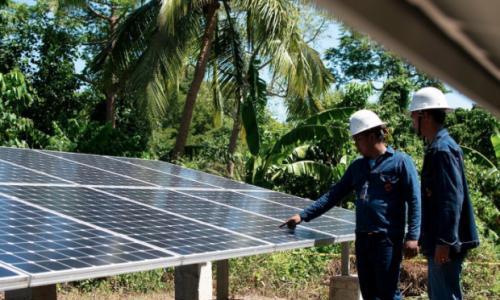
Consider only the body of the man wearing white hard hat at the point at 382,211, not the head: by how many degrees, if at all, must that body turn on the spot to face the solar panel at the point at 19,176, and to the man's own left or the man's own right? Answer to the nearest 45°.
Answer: approximately 45° to the man's own right

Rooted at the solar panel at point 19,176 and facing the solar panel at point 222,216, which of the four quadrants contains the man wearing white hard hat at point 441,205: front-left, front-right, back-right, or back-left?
front-right

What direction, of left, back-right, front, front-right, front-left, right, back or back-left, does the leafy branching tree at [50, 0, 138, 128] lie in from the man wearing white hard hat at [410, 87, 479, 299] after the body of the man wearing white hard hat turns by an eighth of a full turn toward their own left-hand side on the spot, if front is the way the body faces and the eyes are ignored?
right

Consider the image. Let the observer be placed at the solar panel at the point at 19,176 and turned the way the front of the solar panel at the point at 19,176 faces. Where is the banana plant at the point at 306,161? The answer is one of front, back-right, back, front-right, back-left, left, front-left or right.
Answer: left

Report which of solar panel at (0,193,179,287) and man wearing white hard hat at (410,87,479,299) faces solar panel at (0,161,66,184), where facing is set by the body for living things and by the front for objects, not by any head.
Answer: the man wearing white hard hat

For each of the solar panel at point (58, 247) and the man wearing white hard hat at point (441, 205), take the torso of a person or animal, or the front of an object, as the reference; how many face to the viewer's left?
1

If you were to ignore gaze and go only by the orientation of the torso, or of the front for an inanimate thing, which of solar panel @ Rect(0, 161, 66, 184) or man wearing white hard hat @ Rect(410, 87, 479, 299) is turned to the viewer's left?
the man wearing white hard hat

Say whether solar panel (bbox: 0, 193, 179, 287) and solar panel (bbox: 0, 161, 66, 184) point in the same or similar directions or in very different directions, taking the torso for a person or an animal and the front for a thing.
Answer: same or similar directions

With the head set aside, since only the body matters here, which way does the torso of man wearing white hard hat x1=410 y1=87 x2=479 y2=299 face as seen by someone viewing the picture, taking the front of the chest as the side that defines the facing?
to the viewer's left

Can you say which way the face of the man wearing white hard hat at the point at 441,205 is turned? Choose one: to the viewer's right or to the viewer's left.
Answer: to the viewer's left

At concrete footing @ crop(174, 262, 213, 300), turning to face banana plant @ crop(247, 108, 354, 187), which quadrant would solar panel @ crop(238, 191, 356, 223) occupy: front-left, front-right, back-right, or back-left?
front-right

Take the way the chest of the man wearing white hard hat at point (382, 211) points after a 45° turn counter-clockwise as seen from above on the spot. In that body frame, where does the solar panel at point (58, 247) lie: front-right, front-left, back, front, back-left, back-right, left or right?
front-right

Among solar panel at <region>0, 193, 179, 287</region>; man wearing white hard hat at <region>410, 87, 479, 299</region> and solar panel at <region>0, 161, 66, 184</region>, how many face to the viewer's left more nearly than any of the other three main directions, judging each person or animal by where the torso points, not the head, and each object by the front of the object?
1

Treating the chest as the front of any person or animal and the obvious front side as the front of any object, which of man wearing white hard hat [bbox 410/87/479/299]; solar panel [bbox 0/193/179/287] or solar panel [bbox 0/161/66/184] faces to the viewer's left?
the man wearing white hard hat

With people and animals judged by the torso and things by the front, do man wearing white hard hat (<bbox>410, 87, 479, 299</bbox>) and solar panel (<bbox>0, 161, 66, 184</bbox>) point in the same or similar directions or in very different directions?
very different directions

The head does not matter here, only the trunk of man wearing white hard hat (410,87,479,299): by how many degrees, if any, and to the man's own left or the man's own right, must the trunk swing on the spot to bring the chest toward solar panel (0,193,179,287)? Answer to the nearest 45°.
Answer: approximately 45° to the man's own left

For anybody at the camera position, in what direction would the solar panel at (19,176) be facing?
facing the viewer and to the right of the viewer

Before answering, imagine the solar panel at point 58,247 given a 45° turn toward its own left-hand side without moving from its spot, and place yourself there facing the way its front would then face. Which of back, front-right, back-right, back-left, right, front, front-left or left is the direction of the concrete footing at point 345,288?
front-left
